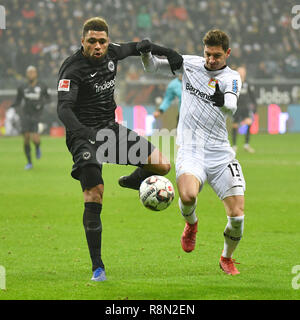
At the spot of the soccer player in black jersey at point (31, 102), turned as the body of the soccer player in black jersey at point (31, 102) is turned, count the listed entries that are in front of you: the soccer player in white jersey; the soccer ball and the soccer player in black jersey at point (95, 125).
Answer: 3

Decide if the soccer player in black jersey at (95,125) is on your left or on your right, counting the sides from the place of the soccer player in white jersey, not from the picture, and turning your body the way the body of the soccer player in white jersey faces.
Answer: on your right

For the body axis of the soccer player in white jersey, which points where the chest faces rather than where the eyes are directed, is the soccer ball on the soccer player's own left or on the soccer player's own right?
on the soccer player's own right

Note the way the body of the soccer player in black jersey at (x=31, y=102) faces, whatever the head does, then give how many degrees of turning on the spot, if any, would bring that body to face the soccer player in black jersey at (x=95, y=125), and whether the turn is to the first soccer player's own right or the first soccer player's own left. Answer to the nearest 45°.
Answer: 0° — they already face them

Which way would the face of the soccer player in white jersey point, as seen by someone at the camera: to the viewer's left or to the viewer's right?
to the viewer's left

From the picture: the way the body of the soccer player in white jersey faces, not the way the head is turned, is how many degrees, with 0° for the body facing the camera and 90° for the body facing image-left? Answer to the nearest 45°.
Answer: approximately 0°

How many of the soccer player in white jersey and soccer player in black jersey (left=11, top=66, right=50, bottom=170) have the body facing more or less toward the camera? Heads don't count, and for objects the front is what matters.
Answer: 2

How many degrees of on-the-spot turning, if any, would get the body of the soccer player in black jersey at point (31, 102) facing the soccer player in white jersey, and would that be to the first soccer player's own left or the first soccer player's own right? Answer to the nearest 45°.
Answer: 0° — they already face them
